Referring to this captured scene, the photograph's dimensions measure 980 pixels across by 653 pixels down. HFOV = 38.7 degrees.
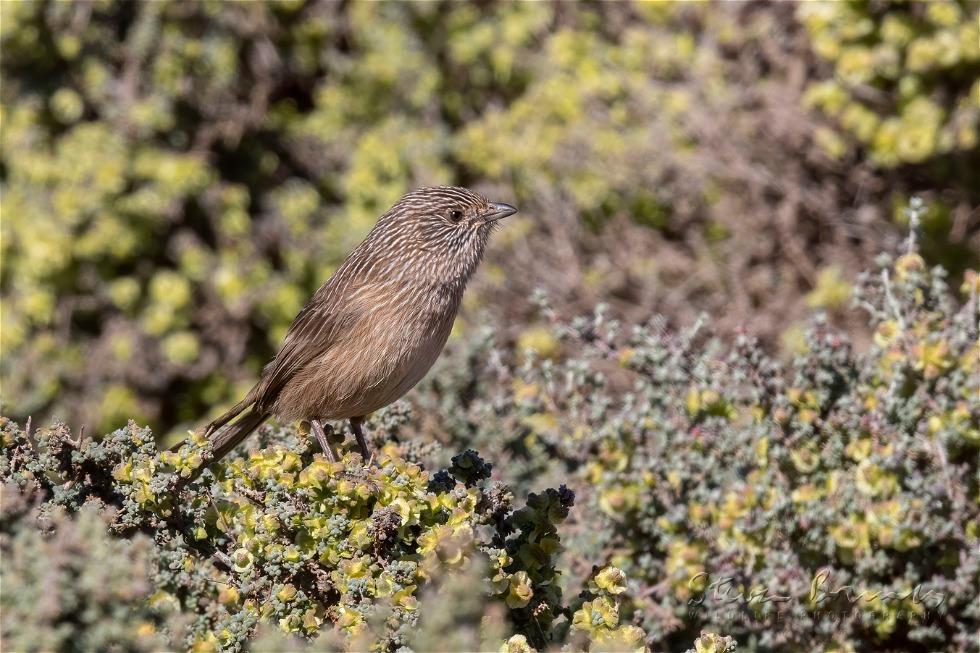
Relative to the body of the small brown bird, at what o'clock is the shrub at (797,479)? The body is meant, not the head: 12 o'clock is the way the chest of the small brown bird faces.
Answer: The shrub is roughly at 12 o'clock from the small brown bird.

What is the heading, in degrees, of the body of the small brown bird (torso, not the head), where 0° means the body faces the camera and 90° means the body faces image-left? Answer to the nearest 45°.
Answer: approximately 270°
